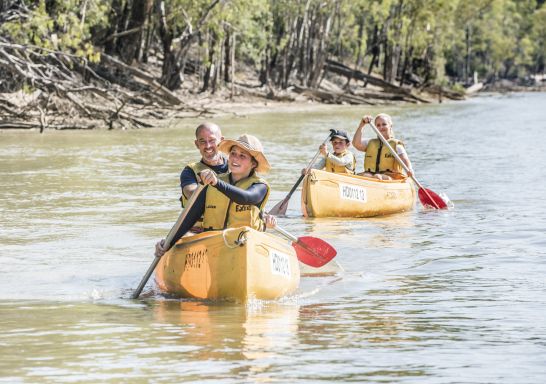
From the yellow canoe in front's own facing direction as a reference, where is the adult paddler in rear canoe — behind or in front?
behind

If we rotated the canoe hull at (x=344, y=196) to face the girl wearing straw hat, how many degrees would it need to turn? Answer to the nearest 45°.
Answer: approximately 45° to its left

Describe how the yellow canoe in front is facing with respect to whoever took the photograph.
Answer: facing the viewer

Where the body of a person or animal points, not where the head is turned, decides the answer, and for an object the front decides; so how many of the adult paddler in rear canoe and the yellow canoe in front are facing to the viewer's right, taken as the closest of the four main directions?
0

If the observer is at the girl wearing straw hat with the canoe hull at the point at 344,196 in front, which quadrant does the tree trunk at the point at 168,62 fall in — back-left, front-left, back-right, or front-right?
front-left

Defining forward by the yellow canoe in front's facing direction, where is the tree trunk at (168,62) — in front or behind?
behind

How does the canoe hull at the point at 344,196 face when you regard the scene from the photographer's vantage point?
facing the viewer and to the left of the viewer

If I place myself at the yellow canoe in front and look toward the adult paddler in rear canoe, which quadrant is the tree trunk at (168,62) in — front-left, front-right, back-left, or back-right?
front-left
